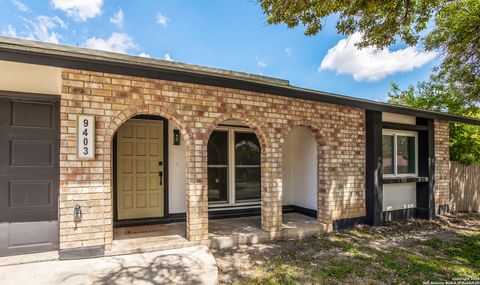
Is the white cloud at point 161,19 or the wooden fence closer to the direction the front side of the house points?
the wooden fence

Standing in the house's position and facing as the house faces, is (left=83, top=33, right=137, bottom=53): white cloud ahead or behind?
behind

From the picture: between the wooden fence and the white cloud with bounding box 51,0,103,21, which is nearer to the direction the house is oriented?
the wooden fence

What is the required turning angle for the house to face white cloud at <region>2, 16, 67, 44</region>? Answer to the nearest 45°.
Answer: approximately 180°

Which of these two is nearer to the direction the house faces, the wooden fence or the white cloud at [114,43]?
the wooden fence

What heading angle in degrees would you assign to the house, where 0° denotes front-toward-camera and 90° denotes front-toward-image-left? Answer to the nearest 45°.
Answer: approximately 315°

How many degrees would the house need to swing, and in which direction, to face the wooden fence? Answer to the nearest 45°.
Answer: approximately 90° to its left

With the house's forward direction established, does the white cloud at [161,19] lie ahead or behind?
behind
